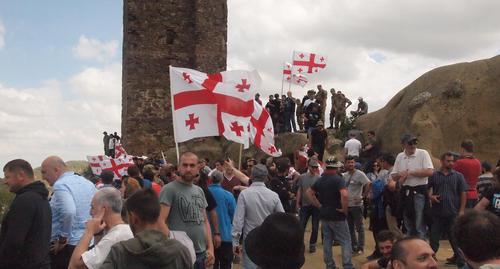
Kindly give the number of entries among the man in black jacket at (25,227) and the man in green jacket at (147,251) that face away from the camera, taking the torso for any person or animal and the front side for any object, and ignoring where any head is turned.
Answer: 1

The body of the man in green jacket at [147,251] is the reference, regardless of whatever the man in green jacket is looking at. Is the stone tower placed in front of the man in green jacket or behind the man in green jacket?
in front

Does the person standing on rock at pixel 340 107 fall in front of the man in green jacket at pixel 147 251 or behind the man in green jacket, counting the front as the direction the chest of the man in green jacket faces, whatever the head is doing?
in front

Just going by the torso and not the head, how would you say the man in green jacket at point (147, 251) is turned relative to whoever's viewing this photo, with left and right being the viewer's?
facing away from the viewer

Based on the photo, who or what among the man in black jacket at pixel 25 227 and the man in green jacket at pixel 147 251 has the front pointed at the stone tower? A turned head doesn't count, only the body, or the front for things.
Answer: the man in green jacket

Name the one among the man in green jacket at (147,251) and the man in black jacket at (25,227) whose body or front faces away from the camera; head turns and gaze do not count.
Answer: the man in green jacket
